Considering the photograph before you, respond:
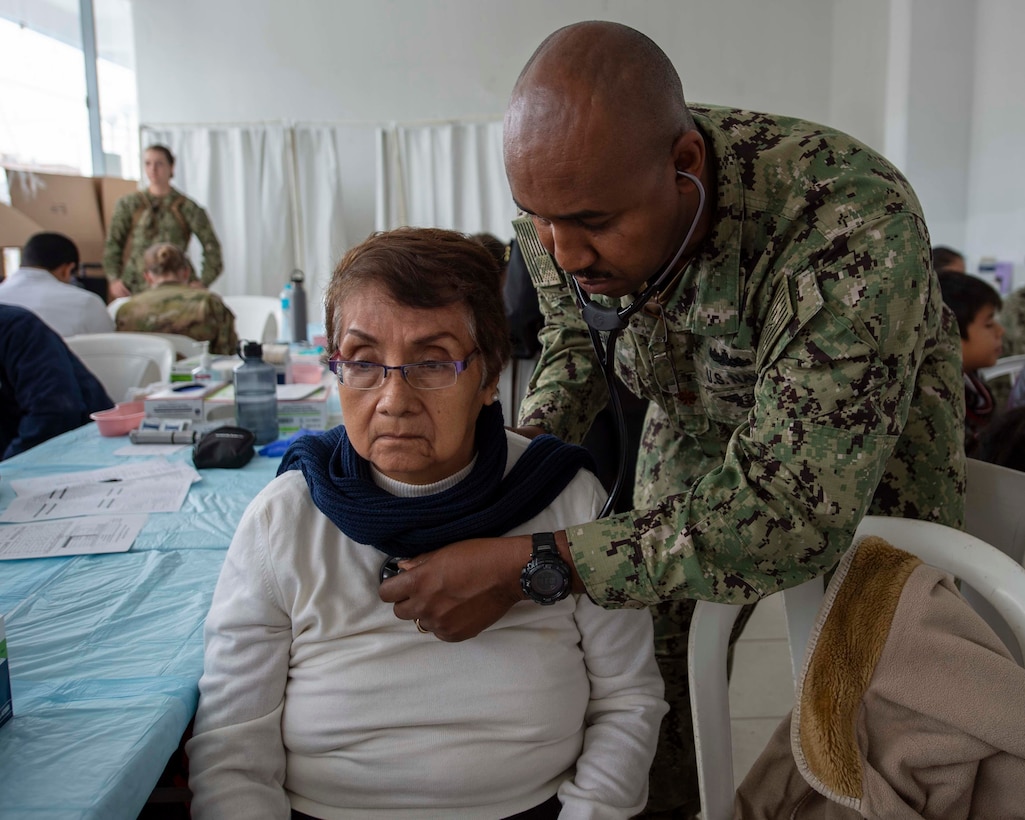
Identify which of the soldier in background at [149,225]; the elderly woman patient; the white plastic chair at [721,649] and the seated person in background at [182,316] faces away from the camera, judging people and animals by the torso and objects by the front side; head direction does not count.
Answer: the seated person in background

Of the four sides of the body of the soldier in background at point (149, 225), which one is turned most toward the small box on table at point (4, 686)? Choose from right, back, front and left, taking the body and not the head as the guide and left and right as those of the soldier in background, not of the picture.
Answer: front

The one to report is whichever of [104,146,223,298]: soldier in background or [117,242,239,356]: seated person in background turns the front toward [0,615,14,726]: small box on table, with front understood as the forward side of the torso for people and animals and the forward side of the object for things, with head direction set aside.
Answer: the soldier in background

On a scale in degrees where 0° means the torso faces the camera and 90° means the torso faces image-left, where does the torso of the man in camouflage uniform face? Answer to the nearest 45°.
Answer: approximately 45°

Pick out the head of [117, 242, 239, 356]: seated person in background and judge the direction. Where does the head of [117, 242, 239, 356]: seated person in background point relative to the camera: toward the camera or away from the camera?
away from the camera

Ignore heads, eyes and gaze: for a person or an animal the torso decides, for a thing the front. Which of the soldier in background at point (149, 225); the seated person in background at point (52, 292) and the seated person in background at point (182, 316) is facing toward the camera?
the soldier in background

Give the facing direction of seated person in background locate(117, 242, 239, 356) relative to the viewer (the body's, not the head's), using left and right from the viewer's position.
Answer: facing away from the viewer

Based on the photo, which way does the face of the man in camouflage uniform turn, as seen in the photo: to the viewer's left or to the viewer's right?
to the viewer's left

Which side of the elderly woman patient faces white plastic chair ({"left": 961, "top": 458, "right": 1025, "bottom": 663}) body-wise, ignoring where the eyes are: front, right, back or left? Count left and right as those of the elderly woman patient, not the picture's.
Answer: left

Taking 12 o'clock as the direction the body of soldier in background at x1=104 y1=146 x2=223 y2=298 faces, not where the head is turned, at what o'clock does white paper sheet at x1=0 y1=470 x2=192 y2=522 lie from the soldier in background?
The white paper sheet is roughly at 12 o'clock from the soldier in background.

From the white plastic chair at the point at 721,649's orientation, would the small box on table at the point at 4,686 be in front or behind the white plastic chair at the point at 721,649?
in front

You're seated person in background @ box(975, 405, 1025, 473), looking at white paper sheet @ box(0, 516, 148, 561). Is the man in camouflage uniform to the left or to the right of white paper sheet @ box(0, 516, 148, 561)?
left

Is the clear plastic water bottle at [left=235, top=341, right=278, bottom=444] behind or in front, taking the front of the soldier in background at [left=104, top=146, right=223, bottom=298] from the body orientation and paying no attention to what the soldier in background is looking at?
in front

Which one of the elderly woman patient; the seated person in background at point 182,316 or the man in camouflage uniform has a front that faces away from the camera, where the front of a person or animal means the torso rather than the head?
the seated person in background
